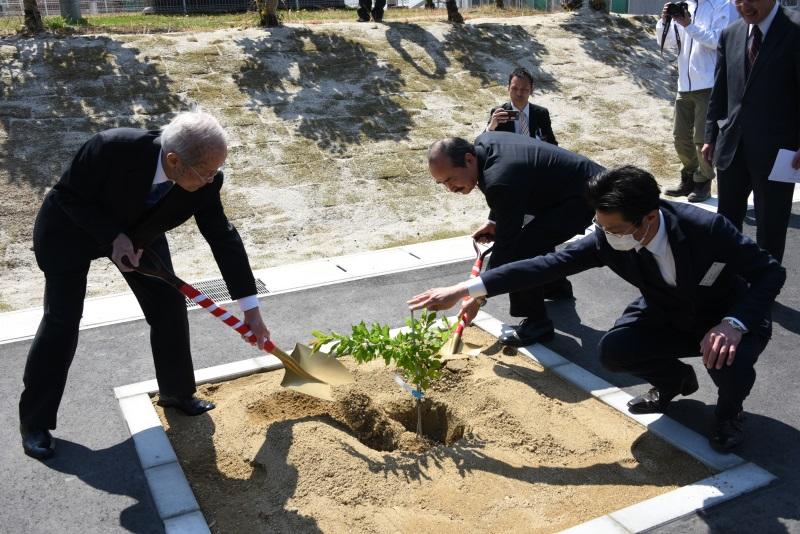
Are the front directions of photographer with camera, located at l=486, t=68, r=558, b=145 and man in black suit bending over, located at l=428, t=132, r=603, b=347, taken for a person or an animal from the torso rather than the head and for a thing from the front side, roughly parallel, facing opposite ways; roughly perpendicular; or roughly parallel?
roughly perpendicular

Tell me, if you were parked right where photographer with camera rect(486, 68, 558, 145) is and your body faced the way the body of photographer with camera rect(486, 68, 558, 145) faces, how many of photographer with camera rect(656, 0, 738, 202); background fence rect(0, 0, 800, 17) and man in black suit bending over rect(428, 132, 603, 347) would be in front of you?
1

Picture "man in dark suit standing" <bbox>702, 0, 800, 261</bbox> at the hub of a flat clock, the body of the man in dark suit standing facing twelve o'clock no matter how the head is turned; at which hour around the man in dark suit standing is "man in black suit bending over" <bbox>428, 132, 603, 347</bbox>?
The man in black suit bending over is roughly at 12 o'clock from the man in dark suit standing.

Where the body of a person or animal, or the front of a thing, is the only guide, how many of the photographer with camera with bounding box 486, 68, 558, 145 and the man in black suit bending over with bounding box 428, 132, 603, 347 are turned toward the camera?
1

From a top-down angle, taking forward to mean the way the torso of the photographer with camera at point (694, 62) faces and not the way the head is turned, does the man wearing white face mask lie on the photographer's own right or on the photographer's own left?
on the photographer's own left

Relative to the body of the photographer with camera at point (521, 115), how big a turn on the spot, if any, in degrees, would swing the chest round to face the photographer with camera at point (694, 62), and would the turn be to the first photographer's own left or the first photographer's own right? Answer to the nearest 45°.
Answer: approximately 135° to the first photographer's own left

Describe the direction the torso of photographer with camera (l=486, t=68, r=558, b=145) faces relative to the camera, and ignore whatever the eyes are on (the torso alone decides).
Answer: toward the camera

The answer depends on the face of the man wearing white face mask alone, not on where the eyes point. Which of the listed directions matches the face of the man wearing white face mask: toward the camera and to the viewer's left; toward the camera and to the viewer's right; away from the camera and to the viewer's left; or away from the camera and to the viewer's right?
toward the camera and to the viewer's left

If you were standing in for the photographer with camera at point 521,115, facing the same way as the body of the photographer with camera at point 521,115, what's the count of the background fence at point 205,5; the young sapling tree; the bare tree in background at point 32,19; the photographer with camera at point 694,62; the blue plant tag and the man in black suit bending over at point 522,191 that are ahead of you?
3

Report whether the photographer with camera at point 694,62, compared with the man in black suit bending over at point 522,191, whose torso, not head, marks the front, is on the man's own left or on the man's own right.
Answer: on the man's own right

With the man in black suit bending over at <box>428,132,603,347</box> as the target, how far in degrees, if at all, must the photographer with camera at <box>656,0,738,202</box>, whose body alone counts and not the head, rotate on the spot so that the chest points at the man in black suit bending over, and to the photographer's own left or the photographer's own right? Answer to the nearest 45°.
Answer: approximately 45° to the photographer's own left

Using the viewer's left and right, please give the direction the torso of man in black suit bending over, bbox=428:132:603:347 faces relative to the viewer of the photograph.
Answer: facing to the left of the viewer

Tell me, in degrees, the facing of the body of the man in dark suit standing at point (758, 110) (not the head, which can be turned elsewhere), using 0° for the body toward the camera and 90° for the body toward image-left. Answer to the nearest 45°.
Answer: approximately 45°

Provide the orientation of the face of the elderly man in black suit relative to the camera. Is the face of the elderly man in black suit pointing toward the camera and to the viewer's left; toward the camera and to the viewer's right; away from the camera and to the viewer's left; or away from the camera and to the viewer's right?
toward the camera and to the viewer's right

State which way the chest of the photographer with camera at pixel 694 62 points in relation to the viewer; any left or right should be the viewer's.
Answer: facing the viewer and to the left of the viewer

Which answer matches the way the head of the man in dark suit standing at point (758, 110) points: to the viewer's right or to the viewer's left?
to the viewer's left

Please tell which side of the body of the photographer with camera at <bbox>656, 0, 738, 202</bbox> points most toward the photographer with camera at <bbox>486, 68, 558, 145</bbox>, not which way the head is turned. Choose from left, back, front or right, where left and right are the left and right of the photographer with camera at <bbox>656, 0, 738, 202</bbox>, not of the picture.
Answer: front

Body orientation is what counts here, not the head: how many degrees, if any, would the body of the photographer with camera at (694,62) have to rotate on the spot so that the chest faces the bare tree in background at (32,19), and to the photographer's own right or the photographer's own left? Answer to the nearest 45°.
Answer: approximately 45° to the photographer's own right
